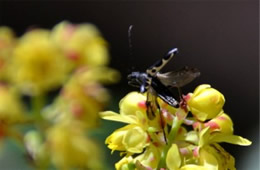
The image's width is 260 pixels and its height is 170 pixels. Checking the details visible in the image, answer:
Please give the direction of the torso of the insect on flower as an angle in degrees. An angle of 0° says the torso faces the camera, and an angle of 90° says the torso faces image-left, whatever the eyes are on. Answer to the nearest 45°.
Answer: approximately 90°
